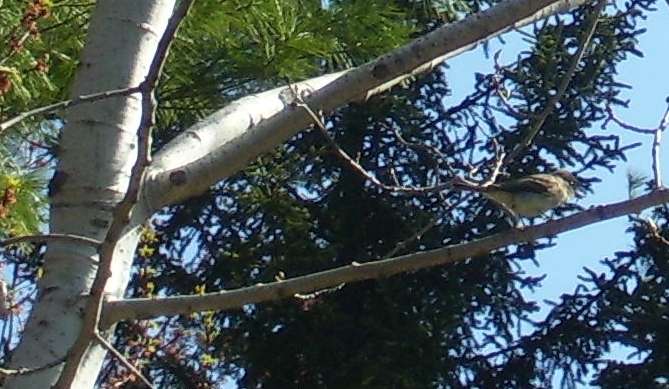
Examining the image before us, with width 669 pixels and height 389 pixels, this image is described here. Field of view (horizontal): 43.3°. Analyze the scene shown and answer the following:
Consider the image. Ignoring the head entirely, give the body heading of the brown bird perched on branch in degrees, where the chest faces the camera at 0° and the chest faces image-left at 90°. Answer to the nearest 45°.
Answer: approximately 270°

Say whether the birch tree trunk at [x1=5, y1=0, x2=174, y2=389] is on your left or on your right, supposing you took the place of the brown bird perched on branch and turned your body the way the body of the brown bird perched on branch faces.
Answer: on your right
